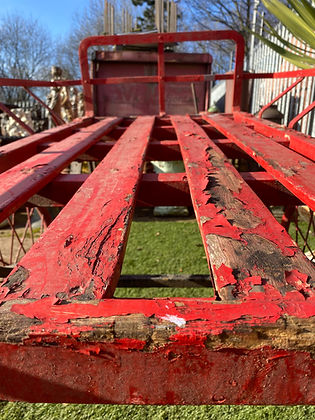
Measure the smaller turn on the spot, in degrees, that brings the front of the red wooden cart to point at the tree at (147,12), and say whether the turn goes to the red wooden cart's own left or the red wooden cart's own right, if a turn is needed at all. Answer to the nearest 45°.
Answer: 0° — it already faces it

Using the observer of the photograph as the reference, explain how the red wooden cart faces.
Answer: facing away from the viewer
